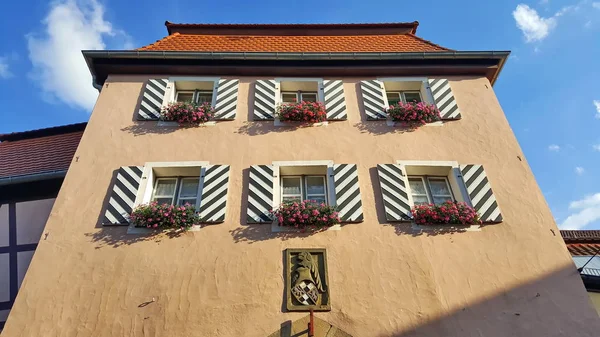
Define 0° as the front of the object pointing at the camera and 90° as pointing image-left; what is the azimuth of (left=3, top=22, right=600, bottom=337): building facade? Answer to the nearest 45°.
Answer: approximately 0°
